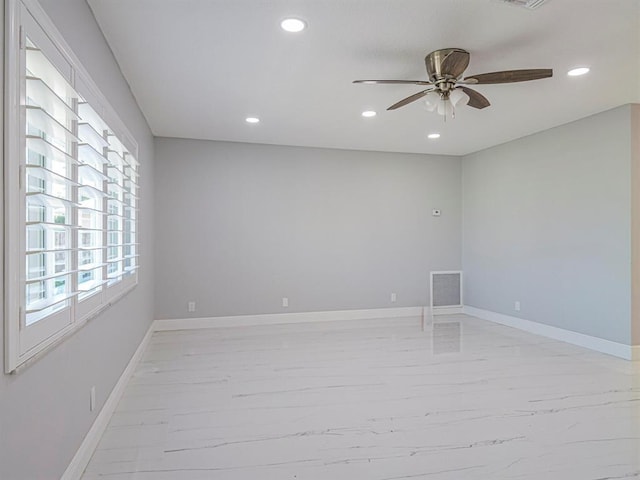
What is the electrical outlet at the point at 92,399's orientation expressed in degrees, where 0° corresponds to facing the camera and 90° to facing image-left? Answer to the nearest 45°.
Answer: approximately 270°

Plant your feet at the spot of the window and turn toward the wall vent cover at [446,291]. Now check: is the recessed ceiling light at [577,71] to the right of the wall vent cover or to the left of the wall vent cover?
right

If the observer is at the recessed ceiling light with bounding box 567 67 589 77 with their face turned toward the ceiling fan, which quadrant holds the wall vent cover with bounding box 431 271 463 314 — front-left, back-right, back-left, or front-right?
back-right

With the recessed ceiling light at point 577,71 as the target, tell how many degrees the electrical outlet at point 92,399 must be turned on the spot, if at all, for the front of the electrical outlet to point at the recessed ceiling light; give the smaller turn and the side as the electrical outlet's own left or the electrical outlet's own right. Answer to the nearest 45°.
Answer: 0° — it already faces it

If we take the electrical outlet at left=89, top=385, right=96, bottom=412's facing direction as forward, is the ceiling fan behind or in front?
in front

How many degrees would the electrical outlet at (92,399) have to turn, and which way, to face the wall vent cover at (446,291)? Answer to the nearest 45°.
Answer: approximately 45° to its left
